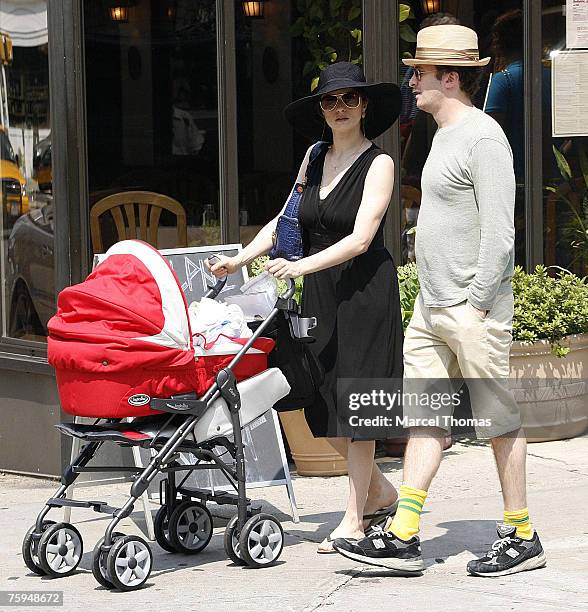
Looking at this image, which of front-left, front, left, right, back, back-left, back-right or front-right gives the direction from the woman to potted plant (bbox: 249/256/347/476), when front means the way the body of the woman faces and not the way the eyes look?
back-right

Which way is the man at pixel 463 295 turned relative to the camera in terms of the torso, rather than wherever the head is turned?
to the viewer's left

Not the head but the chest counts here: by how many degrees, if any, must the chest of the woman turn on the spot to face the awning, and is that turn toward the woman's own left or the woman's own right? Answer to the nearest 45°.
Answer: approximately 90° to the woman's own right

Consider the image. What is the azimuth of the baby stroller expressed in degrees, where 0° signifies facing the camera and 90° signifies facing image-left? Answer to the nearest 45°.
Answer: approximately 45°

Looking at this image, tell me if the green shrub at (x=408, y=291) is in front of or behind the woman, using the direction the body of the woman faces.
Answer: behind

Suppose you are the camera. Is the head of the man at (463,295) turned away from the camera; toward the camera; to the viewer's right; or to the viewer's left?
to the viewer's left

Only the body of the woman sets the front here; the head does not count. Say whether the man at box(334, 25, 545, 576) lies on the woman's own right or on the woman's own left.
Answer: on the woman's own left

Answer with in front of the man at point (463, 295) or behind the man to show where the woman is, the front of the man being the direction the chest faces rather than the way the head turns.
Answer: in front

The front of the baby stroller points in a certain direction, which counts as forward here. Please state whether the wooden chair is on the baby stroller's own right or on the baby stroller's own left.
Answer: on the baby stroller's own right

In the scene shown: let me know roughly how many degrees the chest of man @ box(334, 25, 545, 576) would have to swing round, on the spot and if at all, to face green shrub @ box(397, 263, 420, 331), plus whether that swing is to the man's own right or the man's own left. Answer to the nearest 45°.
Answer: approximately 90° to the man's own right

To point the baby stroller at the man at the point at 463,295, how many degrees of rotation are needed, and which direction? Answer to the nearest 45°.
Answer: approximately 135° to its left

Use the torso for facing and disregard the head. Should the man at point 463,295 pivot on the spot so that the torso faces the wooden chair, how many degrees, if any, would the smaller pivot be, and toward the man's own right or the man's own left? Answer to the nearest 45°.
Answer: approximately 45° to the man's own right

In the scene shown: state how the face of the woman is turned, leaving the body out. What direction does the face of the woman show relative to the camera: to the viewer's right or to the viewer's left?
to the viewer's left

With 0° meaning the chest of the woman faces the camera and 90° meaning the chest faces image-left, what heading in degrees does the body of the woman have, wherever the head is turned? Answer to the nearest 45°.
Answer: approximately 45°
